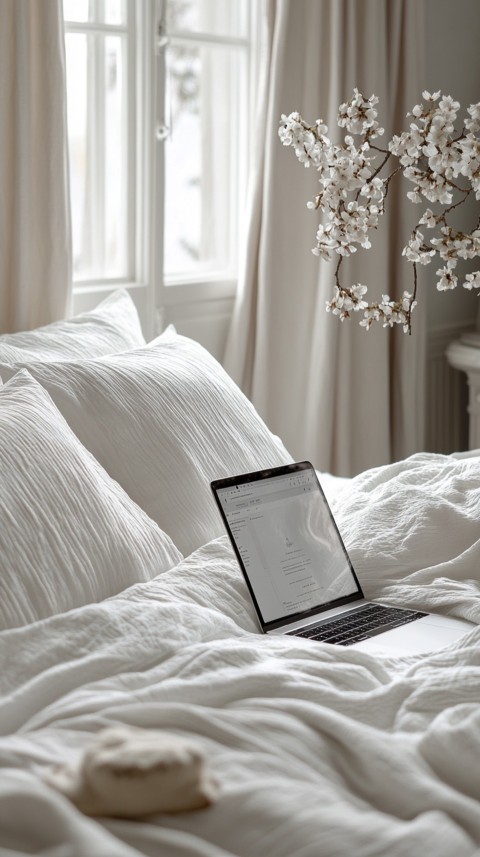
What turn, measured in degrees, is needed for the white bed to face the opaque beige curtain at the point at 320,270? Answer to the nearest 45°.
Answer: approximately 135° to its left

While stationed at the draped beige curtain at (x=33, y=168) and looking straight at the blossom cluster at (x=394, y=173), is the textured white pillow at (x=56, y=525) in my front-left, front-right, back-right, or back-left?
front-right

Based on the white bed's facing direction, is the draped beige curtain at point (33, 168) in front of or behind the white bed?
behind

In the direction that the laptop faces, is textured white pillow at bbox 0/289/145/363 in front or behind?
behind
